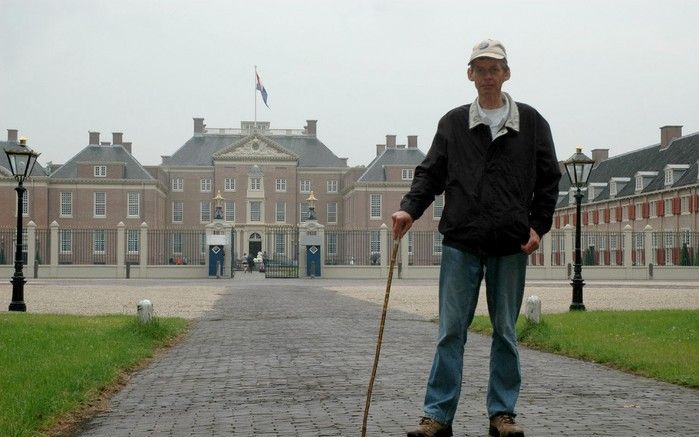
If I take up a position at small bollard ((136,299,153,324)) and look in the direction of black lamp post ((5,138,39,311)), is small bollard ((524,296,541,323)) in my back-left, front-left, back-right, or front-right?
back-right

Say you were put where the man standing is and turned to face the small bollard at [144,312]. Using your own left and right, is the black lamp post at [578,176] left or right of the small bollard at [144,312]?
right

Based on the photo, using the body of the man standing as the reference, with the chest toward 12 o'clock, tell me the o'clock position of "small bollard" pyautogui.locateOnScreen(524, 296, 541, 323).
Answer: The small bollard is roughly at 6 o'clock from the man standing.

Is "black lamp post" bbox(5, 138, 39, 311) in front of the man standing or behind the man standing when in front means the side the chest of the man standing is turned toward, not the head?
behind

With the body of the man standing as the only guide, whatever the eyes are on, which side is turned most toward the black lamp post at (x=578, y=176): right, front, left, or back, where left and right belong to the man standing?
back

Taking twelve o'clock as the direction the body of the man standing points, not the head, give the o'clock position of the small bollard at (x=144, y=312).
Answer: The small bollard is roughly at 5 o'clock from the man standing.

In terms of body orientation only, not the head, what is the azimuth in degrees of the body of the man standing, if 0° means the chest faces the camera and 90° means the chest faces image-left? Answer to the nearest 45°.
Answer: approximately 0°
